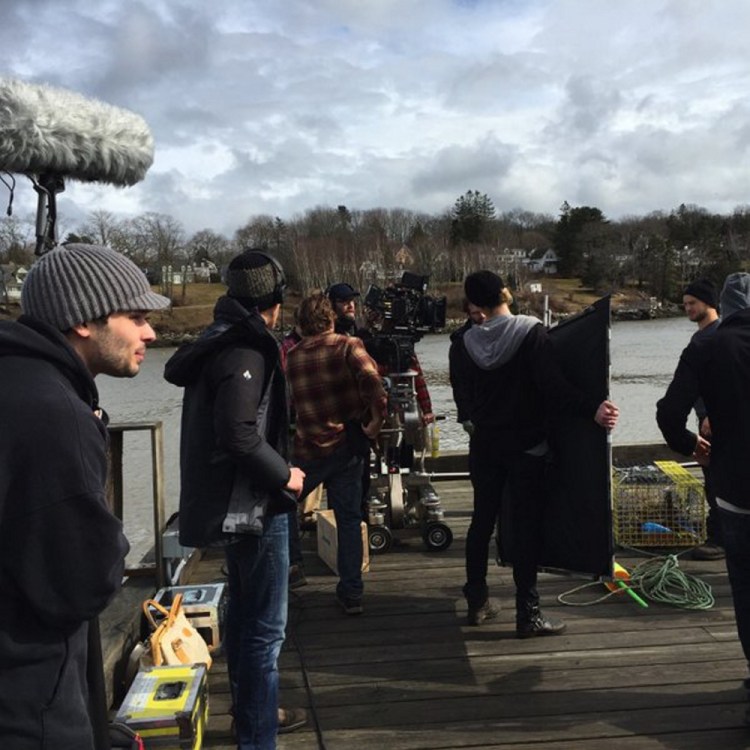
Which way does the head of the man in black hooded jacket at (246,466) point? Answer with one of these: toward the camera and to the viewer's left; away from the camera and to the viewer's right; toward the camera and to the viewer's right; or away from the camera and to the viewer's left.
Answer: away from the camera and to the viewer's right

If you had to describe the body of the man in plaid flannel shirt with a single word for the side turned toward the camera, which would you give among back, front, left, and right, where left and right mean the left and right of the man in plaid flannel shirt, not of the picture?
back

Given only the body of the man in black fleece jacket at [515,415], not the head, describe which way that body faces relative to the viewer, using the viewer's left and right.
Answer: facing away from the viewer and to the right of the viewer

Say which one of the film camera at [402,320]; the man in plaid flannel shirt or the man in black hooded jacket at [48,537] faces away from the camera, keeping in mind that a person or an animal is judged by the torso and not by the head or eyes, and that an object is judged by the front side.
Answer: the man in plaid flannel shirt

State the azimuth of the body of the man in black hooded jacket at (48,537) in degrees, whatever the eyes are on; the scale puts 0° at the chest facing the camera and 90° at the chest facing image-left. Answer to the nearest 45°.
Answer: approximately 270°

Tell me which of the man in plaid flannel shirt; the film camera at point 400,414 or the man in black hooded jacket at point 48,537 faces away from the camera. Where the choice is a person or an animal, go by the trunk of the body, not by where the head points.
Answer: the man in plaid flannel shirt

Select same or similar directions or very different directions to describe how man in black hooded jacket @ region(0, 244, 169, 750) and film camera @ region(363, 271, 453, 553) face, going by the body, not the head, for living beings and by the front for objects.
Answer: same or similar directions

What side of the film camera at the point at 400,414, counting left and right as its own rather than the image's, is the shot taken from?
right

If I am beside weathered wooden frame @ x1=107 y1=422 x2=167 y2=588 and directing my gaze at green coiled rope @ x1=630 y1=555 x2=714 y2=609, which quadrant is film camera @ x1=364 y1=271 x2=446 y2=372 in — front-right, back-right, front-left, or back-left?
front-left

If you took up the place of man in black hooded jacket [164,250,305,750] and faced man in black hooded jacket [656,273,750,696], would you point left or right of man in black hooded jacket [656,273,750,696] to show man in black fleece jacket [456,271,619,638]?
left

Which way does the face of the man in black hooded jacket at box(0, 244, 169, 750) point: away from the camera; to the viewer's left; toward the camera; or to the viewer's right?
to the viewer's right

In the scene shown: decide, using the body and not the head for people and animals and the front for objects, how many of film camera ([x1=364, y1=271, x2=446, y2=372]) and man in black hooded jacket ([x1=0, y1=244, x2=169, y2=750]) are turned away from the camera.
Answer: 0

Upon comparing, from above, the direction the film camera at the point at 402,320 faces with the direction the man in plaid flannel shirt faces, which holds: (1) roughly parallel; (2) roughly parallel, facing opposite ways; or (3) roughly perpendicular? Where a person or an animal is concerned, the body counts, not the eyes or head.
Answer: roughly perpendicular

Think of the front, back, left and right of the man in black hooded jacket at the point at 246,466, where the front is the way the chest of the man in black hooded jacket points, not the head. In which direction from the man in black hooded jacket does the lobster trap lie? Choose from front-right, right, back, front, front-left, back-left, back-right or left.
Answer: front
